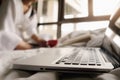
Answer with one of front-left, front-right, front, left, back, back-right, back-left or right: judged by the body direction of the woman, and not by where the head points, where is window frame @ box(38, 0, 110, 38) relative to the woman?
left

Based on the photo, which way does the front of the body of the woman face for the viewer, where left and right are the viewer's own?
facing the viewer and to the right of the viewer
